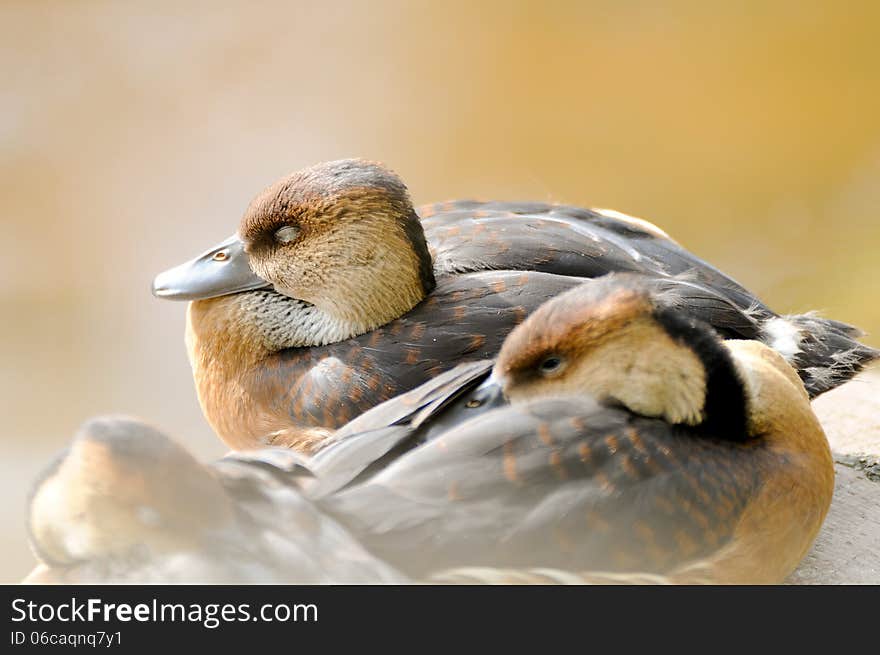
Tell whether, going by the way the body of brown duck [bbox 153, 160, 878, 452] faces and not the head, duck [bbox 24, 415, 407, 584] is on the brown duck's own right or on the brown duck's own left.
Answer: on the brown duck's own left

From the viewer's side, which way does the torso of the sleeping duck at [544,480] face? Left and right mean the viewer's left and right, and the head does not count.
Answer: facing to the right of the viewer

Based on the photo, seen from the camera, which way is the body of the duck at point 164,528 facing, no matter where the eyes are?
to the viewer's left

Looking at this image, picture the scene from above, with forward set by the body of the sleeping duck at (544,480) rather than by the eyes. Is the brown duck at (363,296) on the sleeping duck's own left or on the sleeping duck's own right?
on the sleeping duck's own left

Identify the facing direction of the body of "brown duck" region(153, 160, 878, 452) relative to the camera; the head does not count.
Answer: to the viewer's left

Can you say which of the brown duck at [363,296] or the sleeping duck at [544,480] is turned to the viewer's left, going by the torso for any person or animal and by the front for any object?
the brown duck

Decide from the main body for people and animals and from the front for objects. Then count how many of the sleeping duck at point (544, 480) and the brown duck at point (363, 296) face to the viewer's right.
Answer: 1

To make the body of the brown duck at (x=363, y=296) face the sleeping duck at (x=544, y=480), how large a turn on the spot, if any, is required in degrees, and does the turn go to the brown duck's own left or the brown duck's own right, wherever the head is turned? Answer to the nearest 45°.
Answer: approximately 135° to the brown duck's own left

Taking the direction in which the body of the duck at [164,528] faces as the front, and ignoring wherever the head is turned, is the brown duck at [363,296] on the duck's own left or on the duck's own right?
on the duck's own right

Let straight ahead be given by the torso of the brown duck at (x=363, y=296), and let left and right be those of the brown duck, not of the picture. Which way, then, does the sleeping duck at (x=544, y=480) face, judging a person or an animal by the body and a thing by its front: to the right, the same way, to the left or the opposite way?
the opposite way
